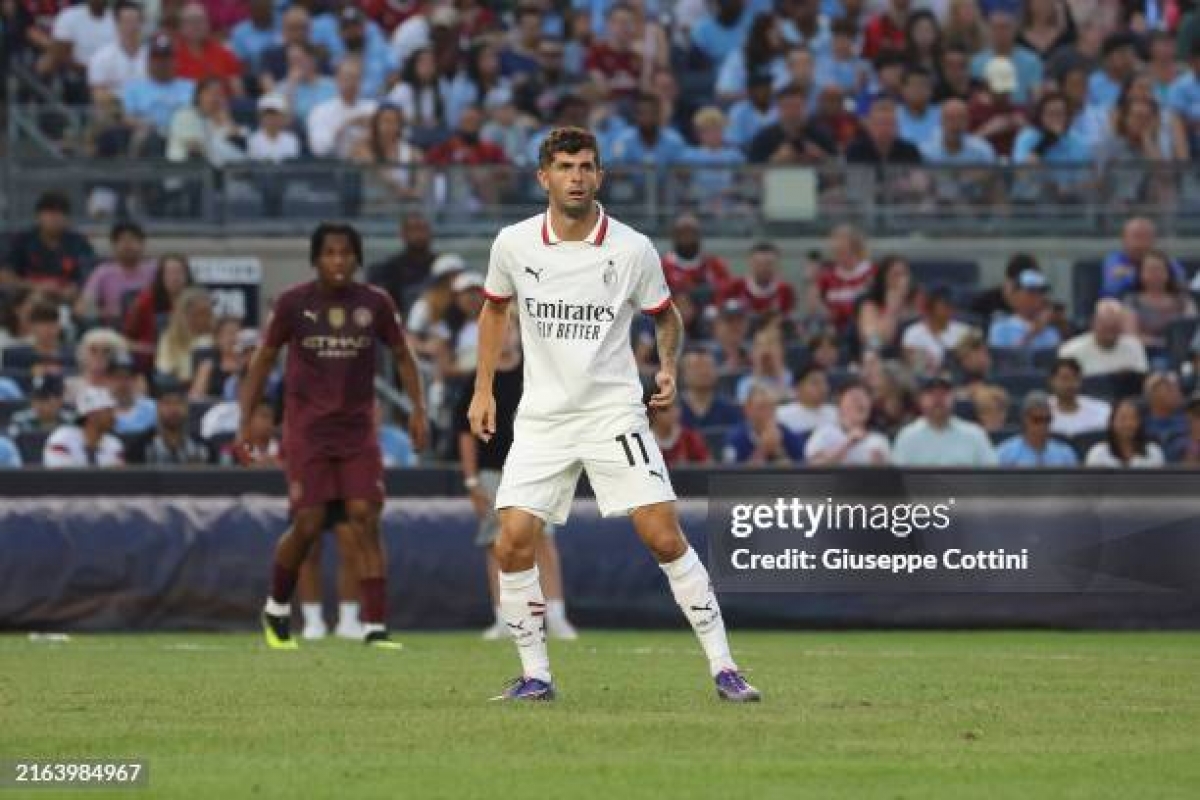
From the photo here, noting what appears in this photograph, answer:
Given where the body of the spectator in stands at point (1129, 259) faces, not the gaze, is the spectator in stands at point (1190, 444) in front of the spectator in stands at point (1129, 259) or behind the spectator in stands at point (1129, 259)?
in front

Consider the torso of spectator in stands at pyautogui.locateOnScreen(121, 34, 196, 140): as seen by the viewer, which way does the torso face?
toward the camera

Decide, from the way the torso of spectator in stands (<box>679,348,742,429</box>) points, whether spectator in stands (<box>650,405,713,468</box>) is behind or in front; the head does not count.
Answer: in front

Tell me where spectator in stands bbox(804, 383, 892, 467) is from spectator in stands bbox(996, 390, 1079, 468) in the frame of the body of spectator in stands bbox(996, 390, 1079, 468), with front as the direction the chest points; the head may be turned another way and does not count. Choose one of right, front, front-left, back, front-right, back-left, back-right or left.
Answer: right

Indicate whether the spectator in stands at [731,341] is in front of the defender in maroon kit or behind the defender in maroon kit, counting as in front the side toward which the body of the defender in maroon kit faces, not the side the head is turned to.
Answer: behind

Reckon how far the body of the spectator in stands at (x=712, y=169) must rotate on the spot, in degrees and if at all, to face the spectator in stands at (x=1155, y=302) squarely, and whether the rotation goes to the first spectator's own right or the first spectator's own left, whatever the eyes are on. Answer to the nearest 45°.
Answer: approximately 90° to the first spectator's own left

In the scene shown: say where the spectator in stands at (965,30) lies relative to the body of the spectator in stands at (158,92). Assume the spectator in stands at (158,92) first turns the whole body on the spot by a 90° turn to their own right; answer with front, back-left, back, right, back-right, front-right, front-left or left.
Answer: back

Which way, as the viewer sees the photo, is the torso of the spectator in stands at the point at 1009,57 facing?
toward the camera

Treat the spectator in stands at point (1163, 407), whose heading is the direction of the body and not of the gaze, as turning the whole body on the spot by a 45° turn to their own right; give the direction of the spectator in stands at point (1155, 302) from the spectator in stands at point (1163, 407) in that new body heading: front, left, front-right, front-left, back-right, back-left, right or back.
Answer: back-right

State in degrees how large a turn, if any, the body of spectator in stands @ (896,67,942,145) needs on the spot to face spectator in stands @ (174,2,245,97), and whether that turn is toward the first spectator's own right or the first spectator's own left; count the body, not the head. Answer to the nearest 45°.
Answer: approximately 90° to the first spectator's own right

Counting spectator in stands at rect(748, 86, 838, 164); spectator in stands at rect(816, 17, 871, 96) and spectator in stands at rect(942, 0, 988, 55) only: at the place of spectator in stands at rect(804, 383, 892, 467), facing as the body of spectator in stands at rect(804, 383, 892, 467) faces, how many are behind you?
3
